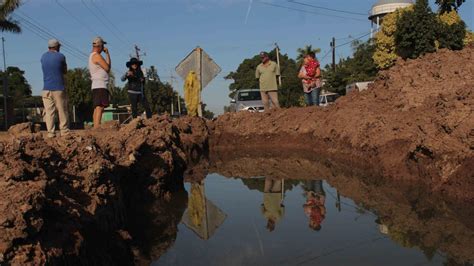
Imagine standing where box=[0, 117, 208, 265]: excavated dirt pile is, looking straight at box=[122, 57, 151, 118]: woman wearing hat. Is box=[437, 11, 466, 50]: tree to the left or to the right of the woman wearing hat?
right

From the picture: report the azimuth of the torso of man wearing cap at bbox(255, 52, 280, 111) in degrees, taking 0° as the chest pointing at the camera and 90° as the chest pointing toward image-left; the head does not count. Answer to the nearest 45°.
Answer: approximately 0°

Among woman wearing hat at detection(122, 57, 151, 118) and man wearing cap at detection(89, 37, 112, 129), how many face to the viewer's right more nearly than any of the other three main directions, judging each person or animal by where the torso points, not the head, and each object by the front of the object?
1

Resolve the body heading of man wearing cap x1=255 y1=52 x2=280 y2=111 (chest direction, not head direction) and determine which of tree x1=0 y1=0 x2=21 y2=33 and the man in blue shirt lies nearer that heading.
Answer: the man in blue shirt
